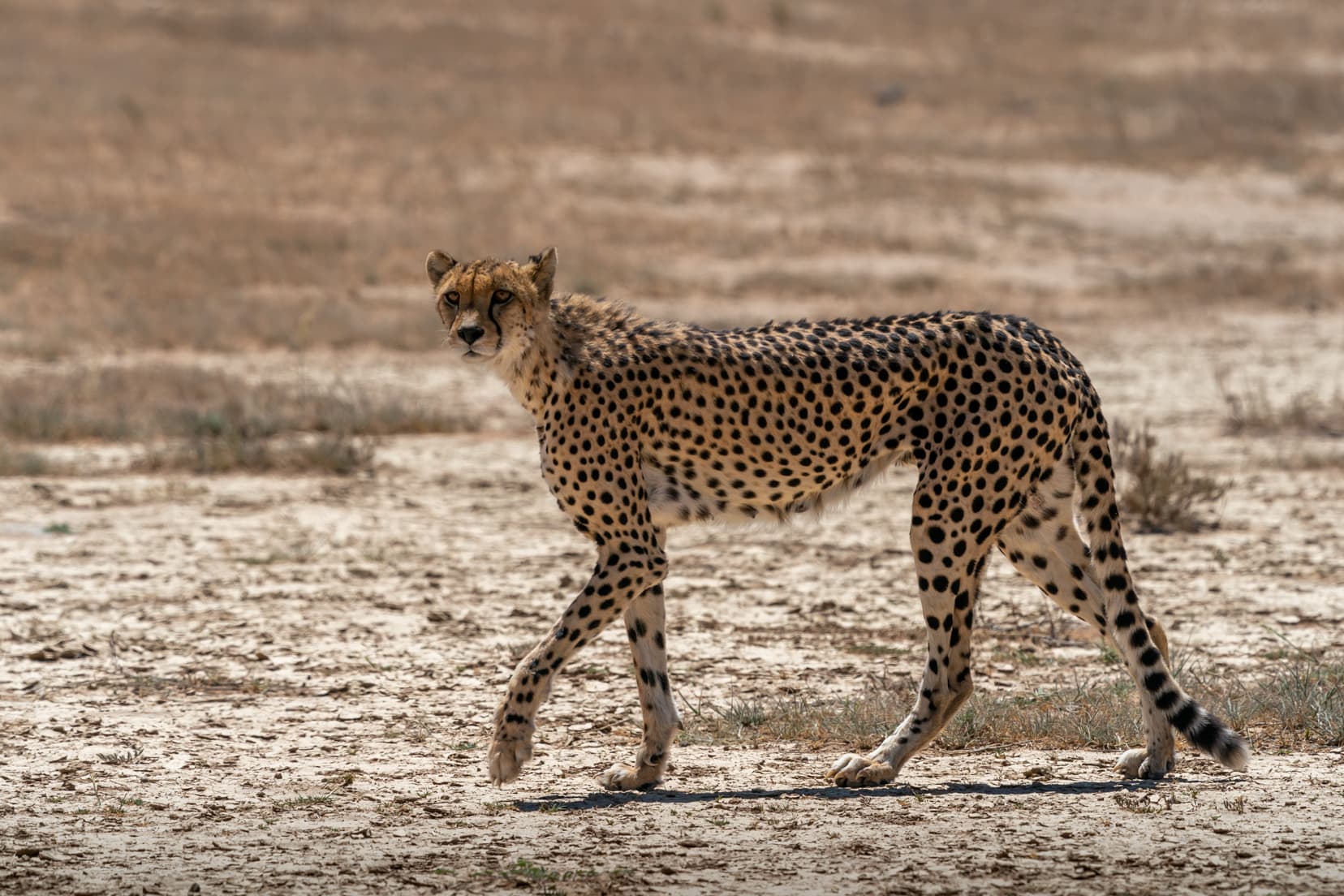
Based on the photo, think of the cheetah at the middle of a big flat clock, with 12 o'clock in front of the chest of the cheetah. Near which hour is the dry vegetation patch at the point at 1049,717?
The dry vegetation patch is roughly at 5 o'clock from the cheetah.

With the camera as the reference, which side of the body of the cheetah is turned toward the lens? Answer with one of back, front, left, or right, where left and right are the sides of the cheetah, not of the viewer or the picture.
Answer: left

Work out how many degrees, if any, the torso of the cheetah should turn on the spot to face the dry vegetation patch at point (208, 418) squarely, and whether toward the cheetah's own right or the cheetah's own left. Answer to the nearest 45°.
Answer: approximately 45° to the cheetah's own right

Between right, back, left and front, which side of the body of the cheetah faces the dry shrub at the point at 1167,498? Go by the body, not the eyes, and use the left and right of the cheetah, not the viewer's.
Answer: right

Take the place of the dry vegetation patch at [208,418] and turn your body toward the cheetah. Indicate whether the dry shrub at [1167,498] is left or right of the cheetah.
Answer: left

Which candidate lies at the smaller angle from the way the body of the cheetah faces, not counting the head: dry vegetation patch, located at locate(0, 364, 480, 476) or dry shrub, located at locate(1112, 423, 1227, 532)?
the dry vegetation patch
